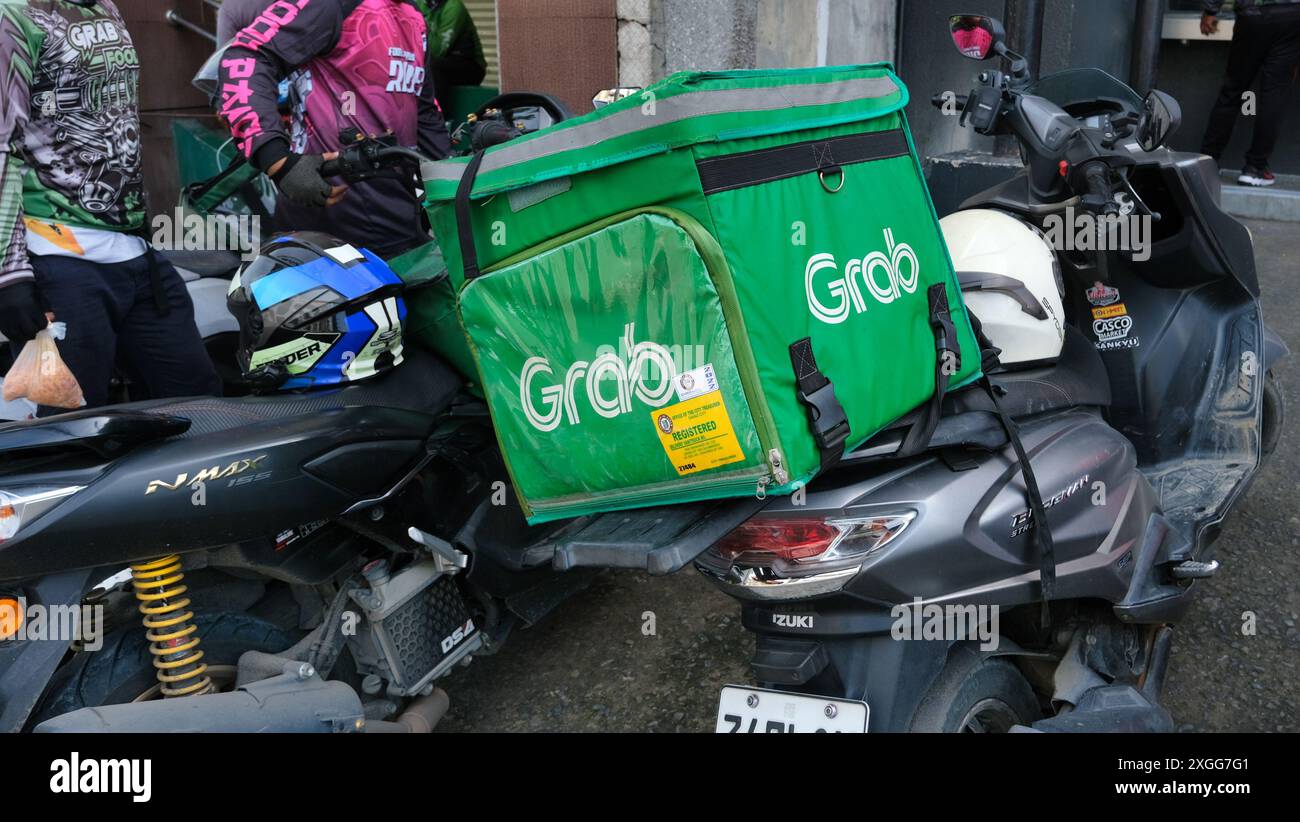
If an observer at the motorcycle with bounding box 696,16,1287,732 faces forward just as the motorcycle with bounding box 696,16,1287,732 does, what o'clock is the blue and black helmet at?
The blue and black helmet is roughly at 7 o'clock from the motorcycle.

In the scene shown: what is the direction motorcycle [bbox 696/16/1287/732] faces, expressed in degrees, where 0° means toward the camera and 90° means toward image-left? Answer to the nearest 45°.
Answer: approximately 225°

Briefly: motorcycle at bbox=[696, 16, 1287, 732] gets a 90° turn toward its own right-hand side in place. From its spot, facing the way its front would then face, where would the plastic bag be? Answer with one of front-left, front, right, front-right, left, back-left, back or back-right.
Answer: back-right

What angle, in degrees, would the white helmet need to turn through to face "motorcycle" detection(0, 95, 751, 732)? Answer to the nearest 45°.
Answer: approximately 45° to its left

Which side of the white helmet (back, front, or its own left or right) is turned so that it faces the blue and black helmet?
back

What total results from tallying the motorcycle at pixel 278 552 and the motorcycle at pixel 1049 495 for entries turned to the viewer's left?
0
